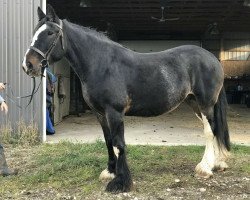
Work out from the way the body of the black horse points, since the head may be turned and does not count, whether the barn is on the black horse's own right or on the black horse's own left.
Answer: on the black horse's own right

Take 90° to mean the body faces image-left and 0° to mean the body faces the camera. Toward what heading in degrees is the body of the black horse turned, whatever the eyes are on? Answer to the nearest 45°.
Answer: approximately 90°

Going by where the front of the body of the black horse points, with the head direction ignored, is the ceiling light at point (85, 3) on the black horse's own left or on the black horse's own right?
on the black horse's own right
